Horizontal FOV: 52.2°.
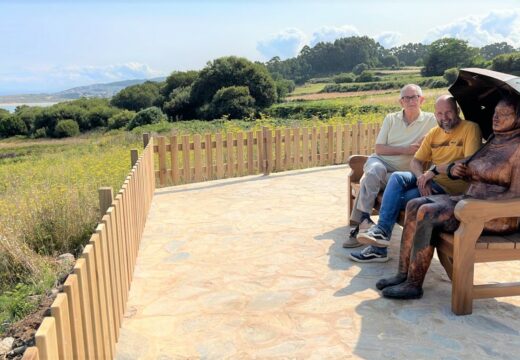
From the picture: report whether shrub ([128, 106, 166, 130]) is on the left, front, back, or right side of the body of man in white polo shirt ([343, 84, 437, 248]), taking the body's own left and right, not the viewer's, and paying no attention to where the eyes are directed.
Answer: right

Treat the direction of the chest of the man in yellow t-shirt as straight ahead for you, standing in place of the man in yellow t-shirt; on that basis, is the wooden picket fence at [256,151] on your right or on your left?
on your right

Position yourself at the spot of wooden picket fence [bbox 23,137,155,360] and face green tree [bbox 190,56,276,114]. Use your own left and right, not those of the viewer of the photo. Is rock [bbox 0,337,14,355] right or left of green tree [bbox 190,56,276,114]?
left

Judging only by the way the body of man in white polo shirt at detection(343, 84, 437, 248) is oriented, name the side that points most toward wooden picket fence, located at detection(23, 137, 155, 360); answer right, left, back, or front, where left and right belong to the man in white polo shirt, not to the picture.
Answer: front

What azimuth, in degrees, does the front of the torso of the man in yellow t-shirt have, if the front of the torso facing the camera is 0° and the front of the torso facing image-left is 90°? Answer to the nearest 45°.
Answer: approximately 45°

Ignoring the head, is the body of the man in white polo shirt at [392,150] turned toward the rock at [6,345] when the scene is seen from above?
yes

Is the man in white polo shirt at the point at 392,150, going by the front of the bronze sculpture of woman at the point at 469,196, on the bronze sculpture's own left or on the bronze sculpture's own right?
on the bronze sculpture's own right

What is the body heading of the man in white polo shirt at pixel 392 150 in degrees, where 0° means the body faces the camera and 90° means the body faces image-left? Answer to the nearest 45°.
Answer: approximately 45°

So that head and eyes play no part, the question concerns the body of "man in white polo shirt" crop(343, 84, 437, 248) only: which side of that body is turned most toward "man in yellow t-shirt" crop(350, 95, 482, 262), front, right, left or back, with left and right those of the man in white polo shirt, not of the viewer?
left

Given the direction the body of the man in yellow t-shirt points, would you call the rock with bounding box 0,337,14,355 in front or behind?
in front
